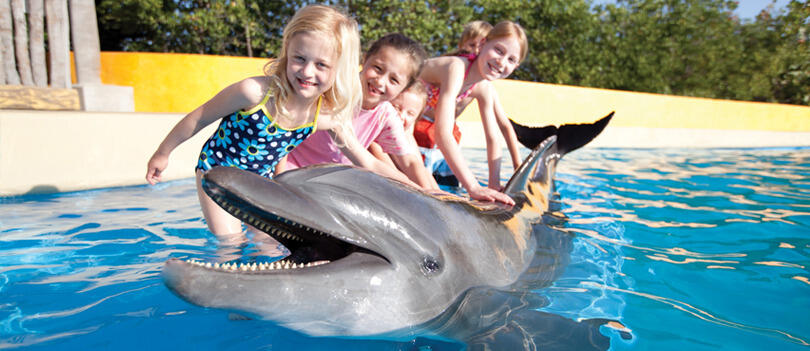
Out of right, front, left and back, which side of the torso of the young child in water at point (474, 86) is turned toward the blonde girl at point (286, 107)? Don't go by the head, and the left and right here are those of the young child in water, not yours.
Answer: right

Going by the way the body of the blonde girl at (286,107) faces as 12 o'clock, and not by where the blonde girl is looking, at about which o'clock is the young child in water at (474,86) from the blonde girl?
The young child in water is roughly at 8 o'clock from the blonde girl.

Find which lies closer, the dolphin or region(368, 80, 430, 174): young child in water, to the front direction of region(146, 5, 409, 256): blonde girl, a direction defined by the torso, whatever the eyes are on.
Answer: the dolphin

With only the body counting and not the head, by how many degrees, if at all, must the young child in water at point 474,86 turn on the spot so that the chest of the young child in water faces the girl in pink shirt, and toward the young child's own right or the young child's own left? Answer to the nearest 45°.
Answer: approximately 90° to the young child's own right

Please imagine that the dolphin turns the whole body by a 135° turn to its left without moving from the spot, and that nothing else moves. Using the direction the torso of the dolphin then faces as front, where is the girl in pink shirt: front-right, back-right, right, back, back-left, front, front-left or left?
left

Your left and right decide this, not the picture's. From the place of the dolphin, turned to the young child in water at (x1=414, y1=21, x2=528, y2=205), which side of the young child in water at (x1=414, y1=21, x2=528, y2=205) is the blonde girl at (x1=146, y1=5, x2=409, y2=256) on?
left

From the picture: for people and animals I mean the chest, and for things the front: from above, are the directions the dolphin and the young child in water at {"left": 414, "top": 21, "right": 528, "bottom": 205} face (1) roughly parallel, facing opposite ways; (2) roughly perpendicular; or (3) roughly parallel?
roughly perpendicular

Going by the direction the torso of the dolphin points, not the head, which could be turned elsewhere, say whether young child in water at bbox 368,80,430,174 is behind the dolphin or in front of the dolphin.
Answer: behind

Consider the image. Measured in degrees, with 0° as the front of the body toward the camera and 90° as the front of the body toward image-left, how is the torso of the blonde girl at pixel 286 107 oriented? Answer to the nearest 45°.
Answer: approximately 0°
